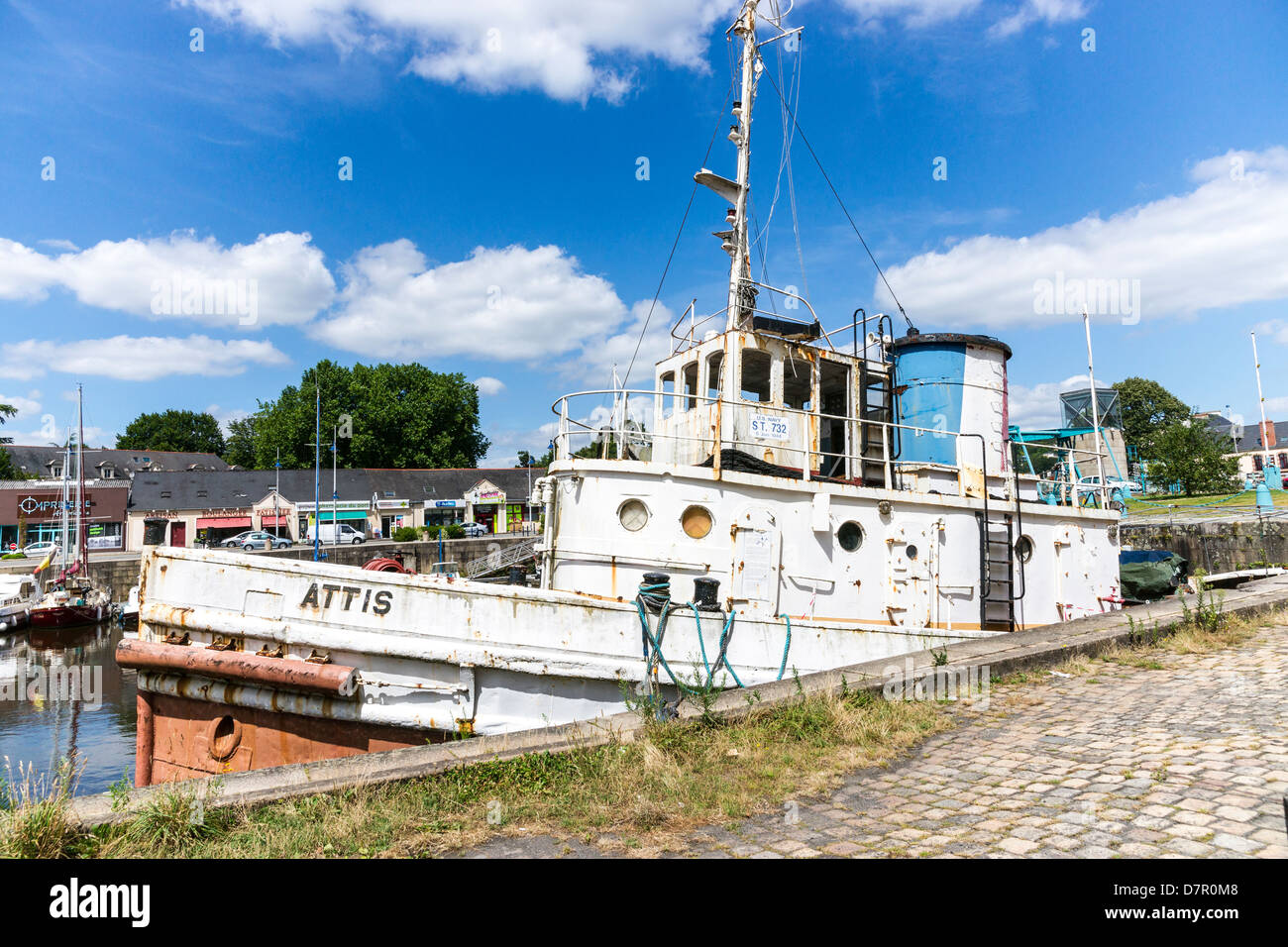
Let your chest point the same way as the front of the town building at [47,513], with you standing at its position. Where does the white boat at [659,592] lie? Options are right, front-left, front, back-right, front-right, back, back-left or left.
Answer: front

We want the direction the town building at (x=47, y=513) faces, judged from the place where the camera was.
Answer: facing the viewer

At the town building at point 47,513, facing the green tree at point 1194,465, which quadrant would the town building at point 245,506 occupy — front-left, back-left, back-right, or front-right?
front-left

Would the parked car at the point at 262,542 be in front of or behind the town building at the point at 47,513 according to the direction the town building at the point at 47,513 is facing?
in front

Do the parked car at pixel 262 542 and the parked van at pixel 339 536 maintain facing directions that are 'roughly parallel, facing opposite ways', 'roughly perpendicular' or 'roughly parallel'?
roughly parallel

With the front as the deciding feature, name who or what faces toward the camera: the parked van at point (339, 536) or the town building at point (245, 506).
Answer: the town building

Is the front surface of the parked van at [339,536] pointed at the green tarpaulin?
no

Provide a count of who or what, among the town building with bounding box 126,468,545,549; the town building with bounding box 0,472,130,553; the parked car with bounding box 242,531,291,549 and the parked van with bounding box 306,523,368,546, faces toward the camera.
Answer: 2

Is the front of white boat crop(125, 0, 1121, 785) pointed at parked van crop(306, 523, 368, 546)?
no

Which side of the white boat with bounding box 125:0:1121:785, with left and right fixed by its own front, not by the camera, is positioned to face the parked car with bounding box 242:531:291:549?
right

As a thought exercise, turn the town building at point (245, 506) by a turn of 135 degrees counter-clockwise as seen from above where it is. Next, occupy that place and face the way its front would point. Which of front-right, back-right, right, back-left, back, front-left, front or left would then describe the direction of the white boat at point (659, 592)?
back-right

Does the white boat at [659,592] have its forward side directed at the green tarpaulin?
no

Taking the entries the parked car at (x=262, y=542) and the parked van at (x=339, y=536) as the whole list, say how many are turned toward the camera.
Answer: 0

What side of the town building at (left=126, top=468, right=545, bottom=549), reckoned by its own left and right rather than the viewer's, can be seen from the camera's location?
front

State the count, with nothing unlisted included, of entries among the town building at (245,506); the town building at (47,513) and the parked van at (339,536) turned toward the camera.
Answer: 2
